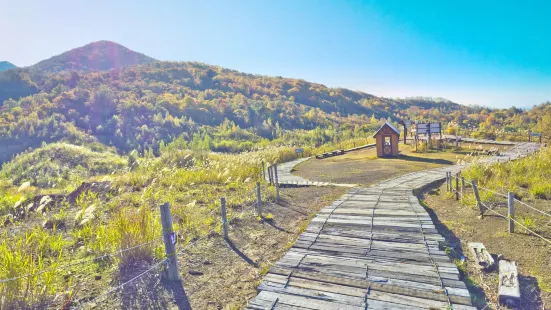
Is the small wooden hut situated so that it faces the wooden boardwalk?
yes

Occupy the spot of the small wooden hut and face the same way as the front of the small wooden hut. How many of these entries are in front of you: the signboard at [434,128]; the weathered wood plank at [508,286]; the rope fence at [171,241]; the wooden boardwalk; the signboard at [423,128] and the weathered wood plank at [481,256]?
4

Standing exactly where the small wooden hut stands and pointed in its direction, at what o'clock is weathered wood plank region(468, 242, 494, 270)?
The weathered wood plank is roughly at 12 o'clock from the small wooden hut.

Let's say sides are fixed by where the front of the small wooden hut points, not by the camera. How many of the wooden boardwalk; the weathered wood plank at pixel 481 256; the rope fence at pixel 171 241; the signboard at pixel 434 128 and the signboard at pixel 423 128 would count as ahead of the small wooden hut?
3

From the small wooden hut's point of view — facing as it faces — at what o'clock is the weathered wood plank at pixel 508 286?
The weathered wood plank is roughly at 12 o'clock from the small wooden hut.

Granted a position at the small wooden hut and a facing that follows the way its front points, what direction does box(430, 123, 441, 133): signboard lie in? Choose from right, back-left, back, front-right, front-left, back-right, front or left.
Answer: back-left

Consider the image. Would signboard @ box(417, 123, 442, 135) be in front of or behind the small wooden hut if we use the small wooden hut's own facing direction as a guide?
behind

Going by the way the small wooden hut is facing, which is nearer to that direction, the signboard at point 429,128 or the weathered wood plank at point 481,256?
the weathered wood plank

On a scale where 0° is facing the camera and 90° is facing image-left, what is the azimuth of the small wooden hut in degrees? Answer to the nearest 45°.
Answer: approximately 0°

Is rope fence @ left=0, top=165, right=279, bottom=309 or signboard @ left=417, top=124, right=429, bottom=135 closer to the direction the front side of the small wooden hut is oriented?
the rope fence

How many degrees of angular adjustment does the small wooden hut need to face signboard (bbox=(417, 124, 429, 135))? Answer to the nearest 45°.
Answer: approximately 135° to its left

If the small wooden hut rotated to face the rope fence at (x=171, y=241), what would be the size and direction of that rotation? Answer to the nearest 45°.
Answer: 0° — it already faces it

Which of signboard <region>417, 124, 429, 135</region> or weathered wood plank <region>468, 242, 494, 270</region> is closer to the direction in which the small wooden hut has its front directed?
the weathered wood plank

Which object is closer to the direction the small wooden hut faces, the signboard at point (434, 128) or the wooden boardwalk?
the wooden boardwalk

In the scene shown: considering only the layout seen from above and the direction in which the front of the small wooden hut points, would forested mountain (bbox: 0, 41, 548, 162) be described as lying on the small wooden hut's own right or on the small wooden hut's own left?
on the small wooden hut's own right

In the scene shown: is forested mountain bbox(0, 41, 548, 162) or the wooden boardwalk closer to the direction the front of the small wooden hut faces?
the wooden boardwalk
